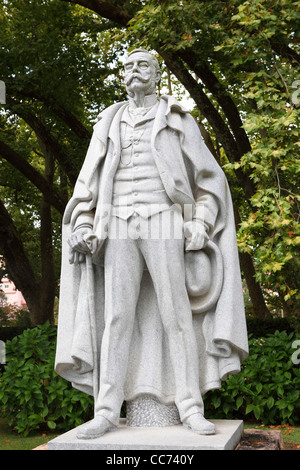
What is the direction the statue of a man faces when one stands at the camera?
facing the viewer

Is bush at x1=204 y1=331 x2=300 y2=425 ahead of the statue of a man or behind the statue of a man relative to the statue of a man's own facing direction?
behind

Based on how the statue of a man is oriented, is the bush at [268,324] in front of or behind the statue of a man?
behind
